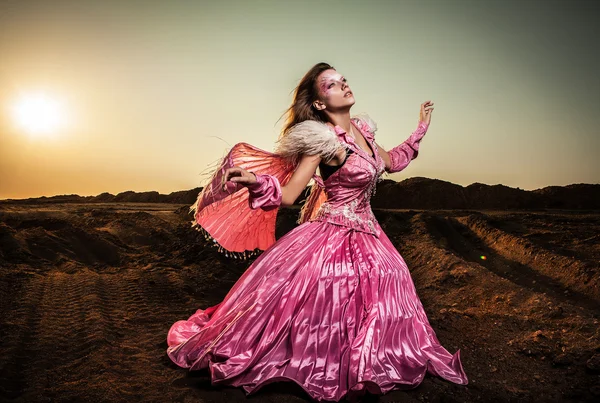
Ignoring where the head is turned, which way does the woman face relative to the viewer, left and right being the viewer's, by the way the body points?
facing the viewer and to the right of the viewer
